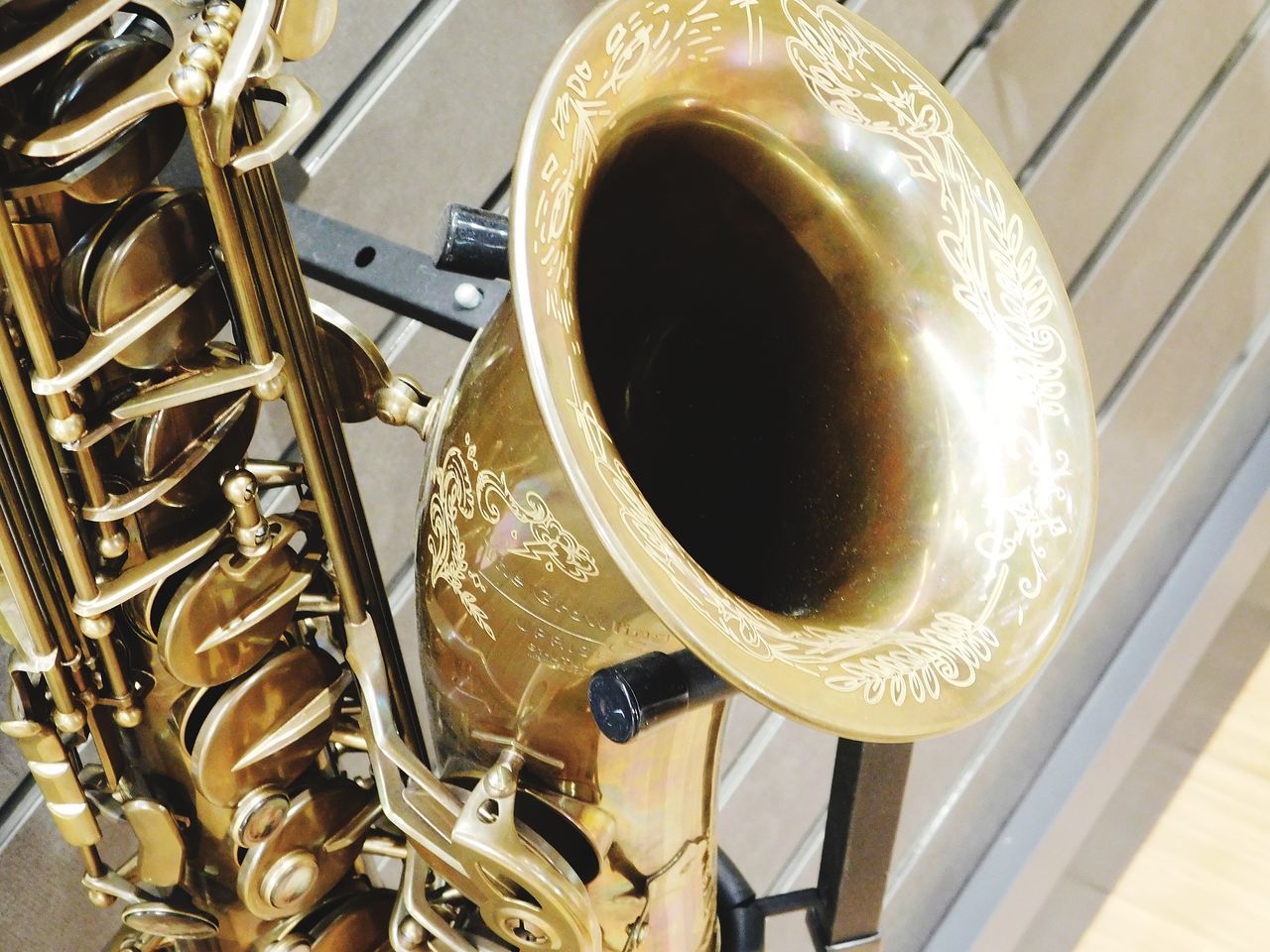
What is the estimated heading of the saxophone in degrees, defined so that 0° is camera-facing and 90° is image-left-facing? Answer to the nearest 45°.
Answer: approximately 315°
